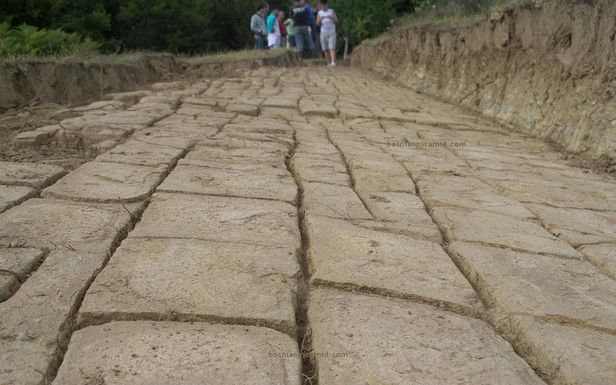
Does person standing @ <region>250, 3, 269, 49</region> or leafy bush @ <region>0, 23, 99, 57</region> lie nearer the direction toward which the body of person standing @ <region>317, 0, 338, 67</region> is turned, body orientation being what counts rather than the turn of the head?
the leafy bush

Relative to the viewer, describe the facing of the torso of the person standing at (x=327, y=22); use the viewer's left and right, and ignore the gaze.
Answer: facing the viewer

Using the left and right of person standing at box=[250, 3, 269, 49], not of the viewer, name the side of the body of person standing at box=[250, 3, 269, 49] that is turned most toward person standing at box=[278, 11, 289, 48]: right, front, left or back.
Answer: left

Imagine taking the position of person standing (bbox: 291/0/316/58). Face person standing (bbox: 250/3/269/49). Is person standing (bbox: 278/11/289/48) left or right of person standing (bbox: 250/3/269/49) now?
right

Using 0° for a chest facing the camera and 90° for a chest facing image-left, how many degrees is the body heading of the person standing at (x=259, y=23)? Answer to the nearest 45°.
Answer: approximately 270°

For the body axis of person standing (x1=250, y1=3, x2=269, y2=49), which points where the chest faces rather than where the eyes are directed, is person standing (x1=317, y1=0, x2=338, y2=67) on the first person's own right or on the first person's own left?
on the first person's own right

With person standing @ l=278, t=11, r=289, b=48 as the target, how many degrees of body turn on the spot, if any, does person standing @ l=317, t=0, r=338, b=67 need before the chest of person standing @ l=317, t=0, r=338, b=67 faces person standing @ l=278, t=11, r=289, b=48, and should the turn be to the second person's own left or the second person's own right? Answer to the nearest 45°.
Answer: approximately 180°

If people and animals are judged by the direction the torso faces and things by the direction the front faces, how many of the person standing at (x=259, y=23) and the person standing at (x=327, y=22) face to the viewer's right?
1

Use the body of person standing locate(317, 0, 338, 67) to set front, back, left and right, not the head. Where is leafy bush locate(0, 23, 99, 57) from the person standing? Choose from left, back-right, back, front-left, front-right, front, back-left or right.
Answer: front-right

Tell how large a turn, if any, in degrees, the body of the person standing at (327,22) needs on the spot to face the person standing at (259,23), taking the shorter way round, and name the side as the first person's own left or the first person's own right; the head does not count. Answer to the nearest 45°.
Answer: approximately 135° to the first person's own right

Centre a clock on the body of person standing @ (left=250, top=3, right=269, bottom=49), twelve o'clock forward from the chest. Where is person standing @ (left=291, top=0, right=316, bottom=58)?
person standing @ (left=291, top=0, right=316, bottom=58) is roughly at 1 o'clock from person standing @ (left=250, top=3, right=269, bottom=49).
